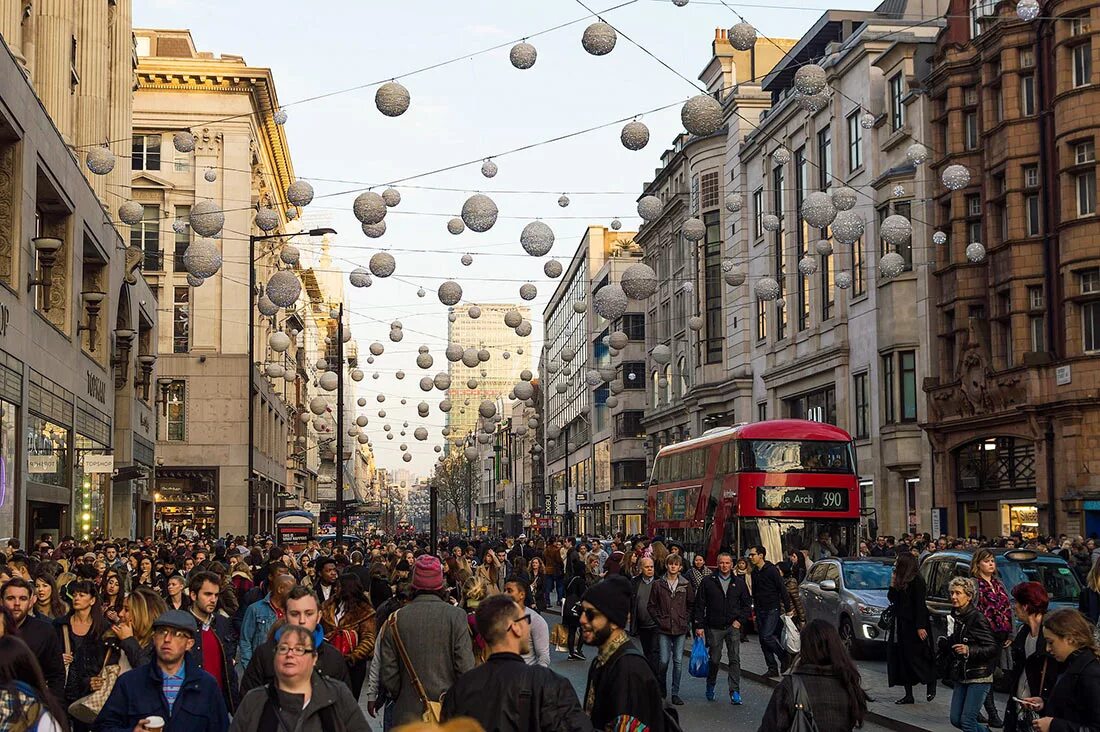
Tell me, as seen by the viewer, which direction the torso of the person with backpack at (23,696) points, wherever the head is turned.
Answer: away from the camera

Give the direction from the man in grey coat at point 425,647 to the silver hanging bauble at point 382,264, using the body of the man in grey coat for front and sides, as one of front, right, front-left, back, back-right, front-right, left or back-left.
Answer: front

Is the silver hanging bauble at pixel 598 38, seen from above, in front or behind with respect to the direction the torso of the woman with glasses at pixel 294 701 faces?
behind

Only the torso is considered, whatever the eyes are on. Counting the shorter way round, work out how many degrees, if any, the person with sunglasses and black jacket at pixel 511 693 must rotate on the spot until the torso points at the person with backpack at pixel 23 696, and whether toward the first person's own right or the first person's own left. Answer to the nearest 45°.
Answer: approximately 135° to the first person's own left

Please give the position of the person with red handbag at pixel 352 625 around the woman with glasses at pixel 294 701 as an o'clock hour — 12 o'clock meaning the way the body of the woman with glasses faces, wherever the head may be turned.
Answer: The person with red handbag is roughly at 6 o'clock from the woman with glasses.

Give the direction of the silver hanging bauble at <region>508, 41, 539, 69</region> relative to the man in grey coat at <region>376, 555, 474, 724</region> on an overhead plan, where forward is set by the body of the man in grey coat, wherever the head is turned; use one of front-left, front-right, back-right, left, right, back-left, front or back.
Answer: front

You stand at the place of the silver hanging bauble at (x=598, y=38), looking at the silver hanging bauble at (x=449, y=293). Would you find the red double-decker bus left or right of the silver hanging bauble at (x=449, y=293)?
right

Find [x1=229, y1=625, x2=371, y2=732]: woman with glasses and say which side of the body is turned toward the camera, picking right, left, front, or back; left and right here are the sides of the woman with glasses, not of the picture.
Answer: front

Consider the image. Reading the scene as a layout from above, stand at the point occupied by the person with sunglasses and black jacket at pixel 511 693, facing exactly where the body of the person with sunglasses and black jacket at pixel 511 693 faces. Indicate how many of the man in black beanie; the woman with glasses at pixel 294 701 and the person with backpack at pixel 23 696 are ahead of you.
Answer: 1

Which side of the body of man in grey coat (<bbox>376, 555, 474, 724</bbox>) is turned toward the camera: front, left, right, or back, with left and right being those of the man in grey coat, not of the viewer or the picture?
back

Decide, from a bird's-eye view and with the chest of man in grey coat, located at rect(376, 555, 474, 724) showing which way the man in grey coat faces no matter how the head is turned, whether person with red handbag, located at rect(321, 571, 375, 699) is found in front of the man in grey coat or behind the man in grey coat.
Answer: in front

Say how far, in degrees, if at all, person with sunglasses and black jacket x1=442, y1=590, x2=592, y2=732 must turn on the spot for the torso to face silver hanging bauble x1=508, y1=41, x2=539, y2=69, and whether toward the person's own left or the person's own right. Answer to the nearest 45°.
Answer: approximately 45° to the person's own left

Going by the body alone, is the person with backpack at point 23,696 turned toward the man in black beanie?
no

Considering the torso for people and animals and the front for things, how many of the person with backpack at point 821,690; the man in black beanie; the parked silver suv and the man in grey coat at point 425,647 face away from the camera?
2

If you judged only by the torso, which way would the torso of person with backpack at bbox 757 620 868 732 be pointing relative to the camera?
away from the camera

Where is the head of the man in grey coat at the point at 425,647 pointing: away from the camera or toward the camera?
away from the camera
